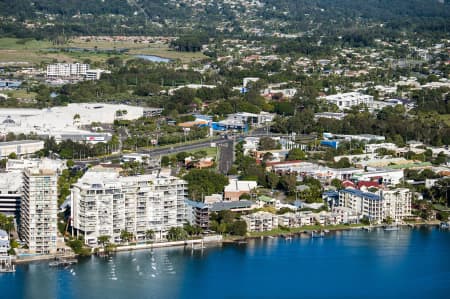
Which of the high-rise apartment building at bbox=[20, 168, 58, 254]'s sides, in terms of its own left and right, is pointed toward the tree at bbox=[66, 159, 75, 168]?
back

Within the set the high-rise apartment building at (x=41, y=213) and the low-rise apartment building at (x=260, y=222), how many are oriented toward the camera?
2

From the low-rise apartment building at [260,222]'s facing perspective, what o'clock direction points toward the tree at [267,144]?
The tree is roughly at 6 o'clock from the low-rise apartment building.

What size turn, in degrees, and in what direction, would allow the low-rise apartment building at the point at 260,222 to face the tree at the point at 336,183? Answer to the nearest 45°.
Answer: approximately 135° to its left

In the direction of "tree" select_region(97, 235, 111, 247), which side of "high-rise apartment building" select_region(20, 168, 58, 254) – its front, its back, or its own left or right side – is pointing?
left

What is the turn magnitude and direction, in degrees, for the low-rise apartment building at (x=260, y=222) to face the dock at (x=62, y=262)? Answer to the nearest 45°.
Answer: approximately 45° to its right
